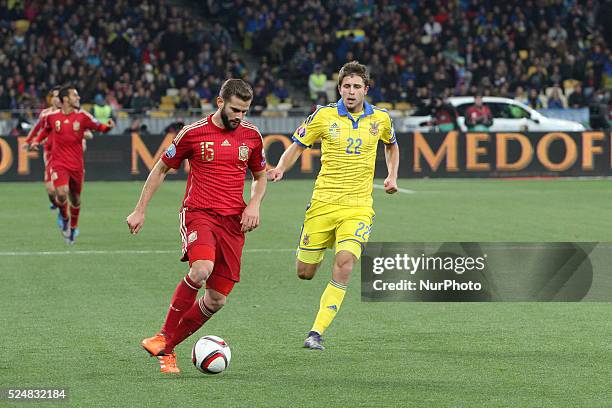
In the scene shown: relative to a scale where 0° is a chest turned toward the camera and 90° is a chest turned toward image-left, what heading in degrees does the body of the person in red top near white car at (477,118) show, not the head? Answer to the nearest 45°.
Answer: approximately 0°

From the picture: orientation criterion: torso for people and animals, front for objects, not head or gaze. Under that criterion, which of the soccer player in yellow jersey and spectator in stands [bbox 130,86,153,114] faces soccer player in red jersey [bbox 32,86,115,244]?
the spectator in stands

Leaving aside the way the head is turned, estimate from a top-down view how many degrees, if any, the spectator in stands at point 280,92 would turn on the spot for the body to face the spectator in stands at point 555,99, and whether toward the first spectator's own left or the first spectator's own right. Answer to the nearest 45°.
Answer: approximately 90° to the first spectator's own left

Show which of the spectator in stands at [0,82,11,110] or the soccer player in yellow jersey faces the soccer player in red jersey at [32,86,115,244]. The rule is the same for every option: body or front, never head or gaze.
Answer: the spectator in stands

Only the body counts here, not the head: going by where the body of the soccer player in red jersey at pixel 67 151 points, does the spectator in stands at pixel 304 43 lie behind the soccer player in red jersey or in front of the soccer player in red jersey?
behind

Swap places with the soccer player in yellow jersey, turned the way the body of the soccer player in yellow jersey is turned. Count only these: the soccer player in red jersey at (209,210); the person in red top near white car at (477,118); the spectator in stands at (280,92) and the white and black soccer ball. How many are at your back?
2
